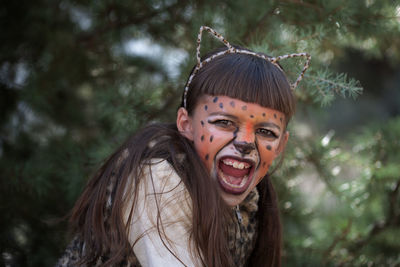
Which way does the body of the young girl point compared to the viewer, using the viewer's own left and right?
facing the viewer and to the right of the viewer

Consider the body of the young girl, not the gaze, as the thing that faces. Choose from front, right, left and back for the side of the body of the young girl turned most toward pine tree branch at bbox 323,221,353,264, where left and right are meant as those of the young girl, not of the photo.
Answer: left

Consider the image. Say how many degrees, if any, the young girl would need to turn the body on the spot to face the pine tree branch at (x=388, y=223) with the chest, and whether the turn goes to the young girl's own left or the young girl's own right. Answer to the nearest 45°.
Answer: approximately 90° to the young girl's own left
